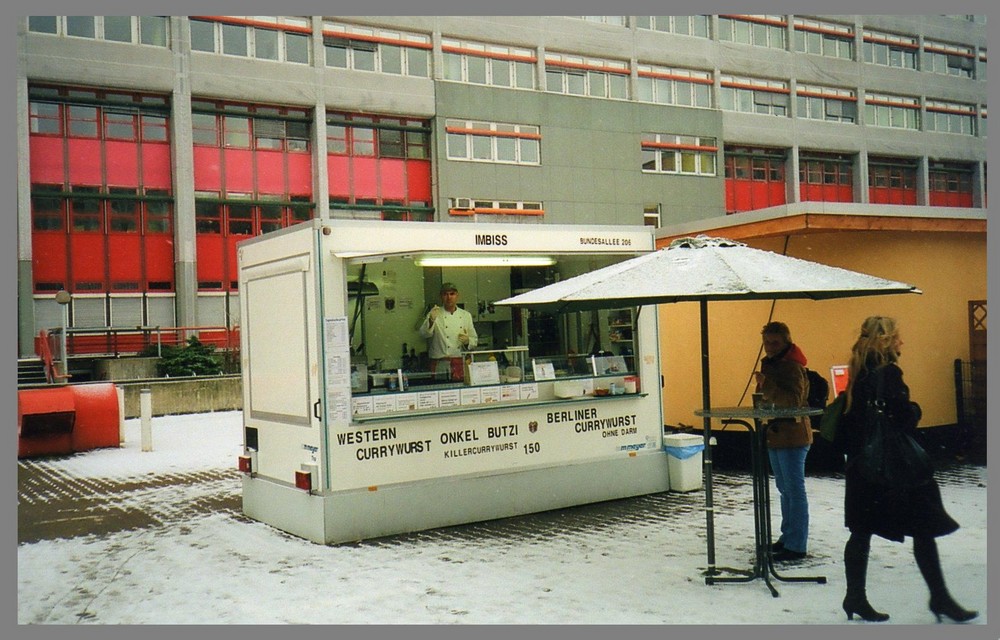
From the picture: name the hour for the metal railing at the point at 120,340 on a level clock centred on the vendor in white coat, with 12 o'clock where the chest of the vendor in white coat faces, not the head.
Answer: The metal railing is roughly at 5 o'clock from the vendor in white coat.

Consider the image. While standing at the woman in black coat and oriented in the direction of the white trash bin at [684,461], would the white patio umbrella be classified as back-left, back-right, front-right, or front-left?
front-left

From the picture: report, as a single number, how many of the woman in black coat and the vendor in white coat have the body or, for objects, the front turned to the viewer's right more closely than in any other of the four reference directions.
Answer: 1

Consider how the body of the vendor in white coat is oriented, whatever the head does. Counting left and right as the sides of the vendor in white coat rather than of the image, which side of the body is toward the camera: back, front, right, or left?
front

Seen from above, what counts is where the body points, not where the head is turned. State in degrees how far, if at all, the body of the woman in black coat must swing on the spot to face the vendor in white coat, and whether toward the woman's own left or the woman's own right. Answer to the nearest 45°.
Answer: approximately 135° to the woman's own left

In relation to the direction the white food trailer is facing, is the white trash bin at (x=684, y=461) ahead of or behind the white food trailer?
ahead

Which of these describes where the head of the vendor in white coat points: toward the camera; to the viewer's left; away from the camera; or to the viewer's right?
toward the camera

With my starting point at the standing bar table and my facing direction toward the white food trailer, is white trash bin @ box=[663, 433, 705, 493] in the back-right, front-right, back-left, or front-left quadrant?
front-right

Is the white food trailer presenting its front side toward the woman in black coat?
no

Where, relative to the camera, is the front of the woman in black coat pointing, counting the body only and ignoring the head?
to the viewer's right

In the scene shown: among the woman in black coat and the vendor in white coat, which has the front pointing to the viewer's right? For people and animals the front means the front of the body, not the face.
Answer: the woman in black coat

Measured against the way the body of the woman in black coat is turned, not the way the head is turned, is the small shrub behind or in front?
behind

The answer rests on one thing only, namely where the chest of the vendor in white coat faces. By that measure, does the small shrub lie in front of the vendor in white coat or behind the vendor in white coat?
behind
